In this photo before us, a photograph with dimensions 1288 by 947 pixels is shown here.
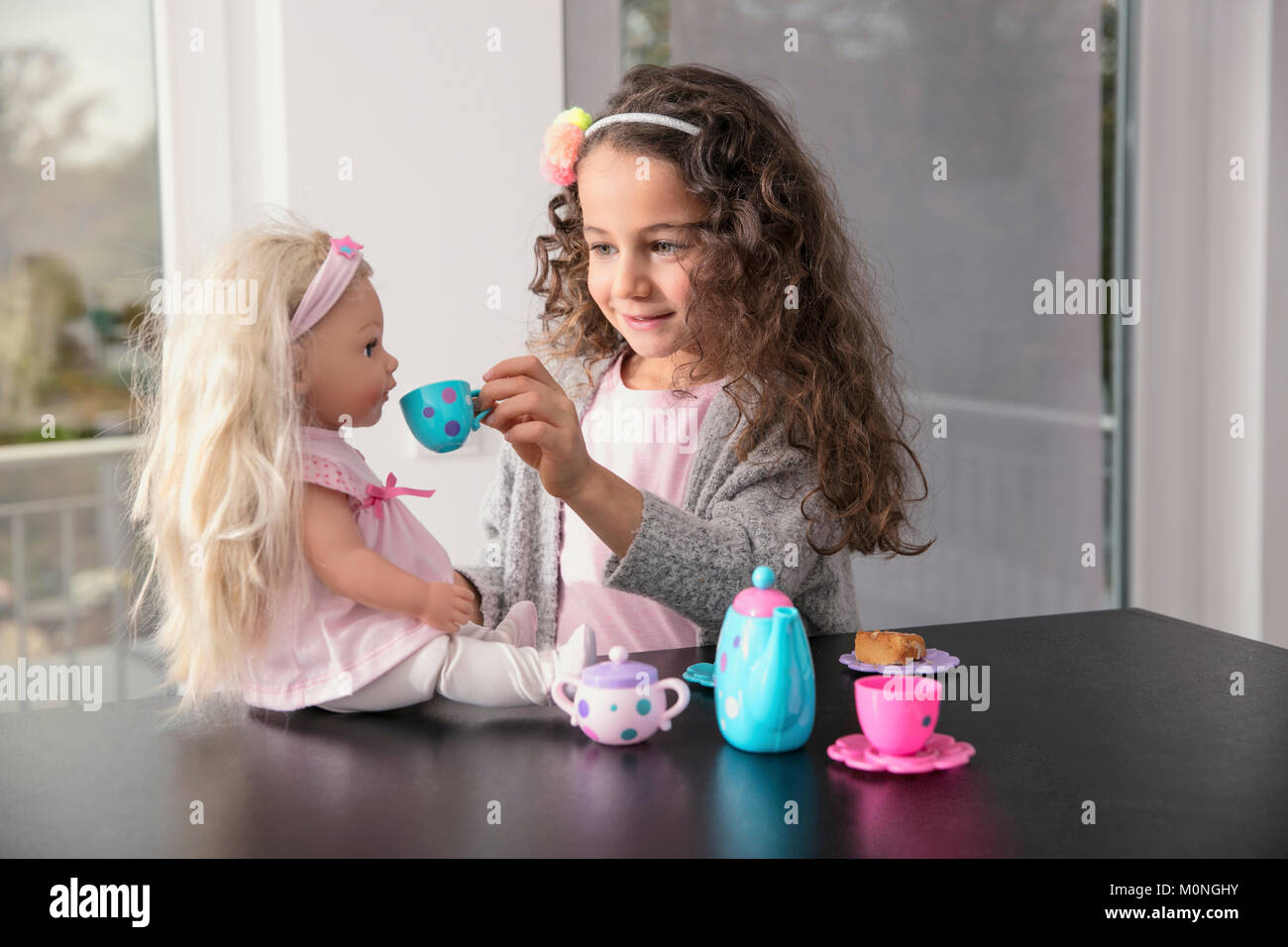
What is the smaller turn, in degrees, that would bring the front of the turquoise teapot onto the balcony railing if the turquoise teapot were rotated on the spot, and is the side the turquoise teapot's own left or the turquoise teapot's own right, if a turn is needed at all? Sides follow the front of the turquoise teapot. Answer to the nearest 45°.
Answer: approximately 180°

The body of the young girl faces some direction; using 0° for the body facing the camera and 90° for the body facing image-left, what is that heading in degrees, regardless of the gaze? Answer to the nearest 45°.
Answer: approximately 45°

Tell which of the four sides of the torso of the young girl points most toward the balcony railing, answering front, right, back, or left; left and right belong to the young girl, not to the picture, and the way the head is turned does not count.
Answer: right

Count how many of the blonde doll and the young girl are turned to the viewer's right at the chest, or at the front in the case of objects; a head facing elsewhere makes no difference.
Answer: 1

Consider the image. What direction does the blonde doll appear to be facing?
to the viewer's right

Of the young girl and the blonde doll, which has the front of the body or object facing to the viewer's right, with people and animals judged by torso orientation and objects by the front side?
the blonde doll
